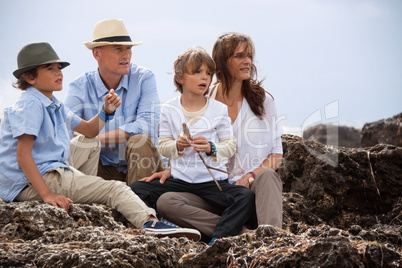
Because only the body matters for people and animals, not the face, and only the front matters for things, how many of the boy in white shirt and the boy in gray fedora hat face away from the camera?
0

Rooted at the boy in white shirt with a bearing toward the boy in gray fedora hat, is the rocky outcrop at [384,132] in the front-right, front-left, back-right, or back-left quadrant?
back-right

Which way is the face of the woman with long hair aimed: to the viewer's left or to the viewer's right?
to the viewer's right

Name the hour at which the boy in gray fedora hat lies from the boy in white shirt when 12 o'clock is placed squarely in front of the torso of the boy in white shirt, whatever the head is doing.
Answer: The boy in gray fedora hat is roughly at 3 o'clock from the boy in white shirt.

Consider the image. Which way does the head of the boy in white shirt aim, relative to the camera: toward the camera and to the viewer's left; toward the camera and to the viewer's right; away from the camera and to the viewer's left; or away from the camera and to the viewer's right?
toward the camera and to the viewer's right

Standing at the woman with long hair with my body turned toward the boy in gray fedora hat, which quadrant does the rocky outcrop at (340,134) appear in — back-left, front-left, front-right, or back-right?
back-right

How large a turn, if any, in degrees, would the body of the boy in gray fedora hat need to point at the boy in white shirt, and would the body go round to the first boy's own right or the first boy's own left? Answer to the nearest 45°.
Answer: approximately 45° to the first boy's own left

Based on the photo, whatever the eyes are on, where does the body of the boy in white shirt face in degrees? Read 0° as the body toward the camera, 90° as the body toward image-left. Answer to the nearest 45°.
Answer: approximately 0°

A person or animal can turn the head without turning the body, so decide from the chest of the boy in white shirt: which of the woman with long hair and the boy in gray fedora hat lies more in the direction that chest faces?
the boy in gray fedora hat

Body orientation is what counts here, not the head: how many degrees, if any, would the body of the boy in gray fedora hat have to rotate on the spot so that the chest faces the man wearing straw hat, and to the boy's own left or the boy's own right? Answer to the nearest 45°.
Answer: approximately 90° to the boy's own left

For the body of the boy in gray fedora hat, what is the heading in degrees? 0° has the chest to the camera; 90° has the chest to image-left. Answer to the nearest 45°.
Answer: approximately 315°
